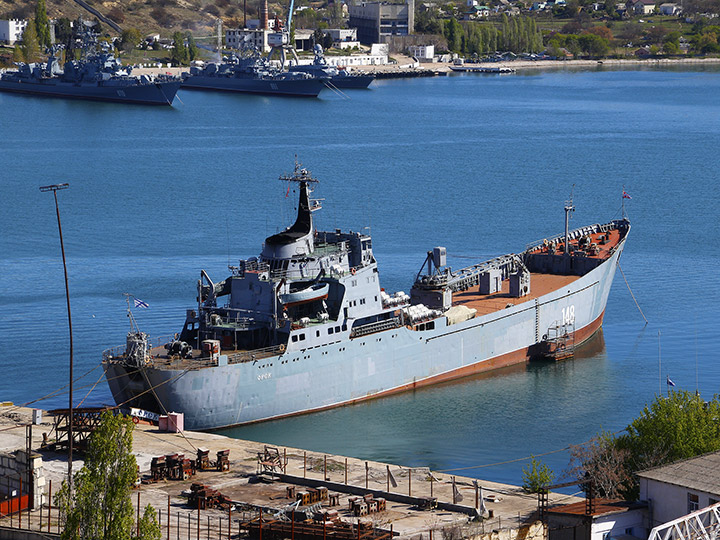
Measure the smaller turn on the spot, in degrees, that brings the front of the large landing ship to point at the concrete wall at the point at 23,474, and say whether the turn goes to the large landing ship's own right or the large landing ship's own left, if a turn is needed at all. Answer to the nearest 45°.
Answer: approximately 180°

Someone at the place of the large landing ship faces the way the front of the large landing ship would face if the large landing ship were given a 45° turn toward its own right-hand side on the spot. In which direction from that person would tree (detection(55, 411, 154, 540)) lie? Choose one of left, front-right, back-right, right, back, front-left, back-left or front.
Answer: right

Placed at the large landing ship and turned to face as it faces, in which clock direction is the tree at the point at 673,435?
The tree is roughly at 3 o'clock from the large landing ship.

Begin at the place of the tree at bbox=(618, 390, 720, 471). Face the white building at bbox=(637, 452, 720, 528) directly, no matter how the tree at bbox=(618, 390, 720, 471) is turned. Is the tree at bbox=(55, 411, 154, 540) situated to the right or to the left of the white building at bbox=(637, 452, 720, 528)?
right

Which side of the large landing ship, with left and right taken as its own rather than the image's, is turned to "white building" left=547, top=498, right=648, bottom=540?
right

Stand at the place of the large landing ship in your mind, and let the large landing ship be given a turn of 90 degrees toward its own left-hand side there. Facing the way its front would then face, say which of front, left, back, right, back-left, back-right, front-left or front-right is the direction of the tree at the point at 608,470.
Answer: back

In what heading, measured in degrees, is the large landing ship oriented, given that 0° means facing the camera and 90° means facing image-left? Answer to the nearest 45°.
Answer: approximately 225°

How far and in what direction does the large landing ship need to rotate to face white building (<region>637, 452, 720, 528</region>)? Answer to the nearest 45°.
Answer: approximately 90° to its right
